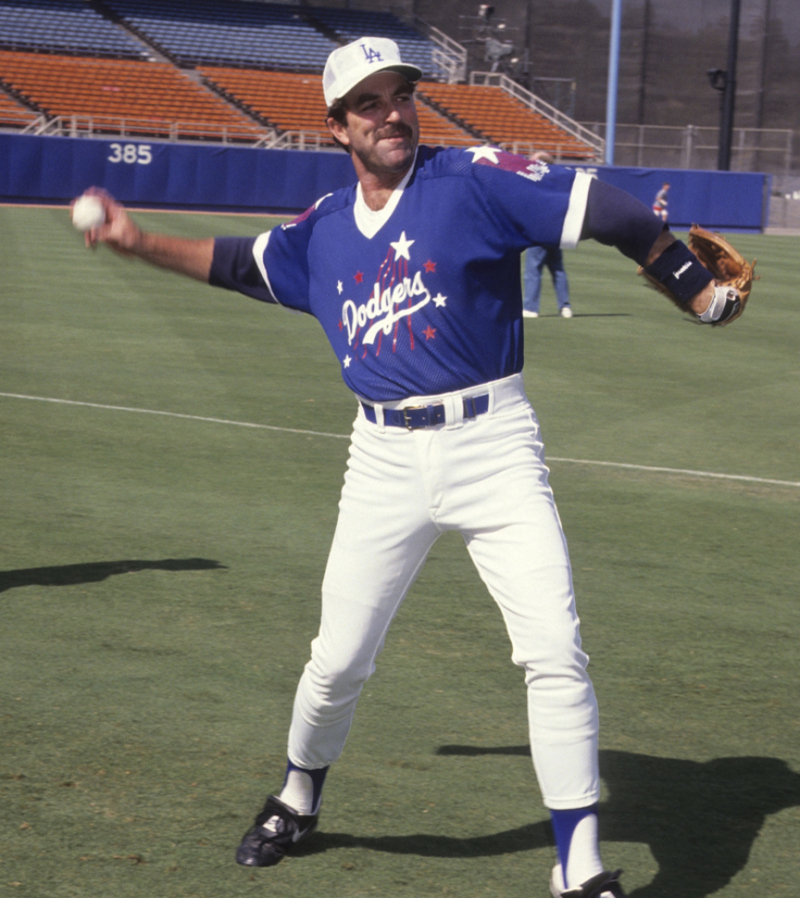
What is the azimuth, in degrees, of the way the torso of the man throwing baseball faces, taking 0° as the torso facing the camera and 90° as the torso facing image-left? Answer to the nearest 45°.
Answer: approximately 0°

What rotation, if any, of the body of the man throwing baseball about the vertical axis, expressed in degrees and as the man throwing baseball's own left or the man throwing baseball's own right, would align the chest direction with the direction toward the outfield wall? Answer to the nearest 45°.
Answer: approximately 180°

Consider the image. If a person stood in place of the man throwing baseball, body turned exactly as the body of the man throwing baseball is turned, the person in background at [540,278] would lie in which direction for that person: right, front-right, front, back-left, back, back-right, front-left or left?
back

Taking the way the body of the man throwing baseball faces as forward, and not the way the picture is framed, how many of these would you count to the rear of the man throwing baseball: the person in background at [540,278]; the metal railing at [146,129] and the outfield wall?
3
